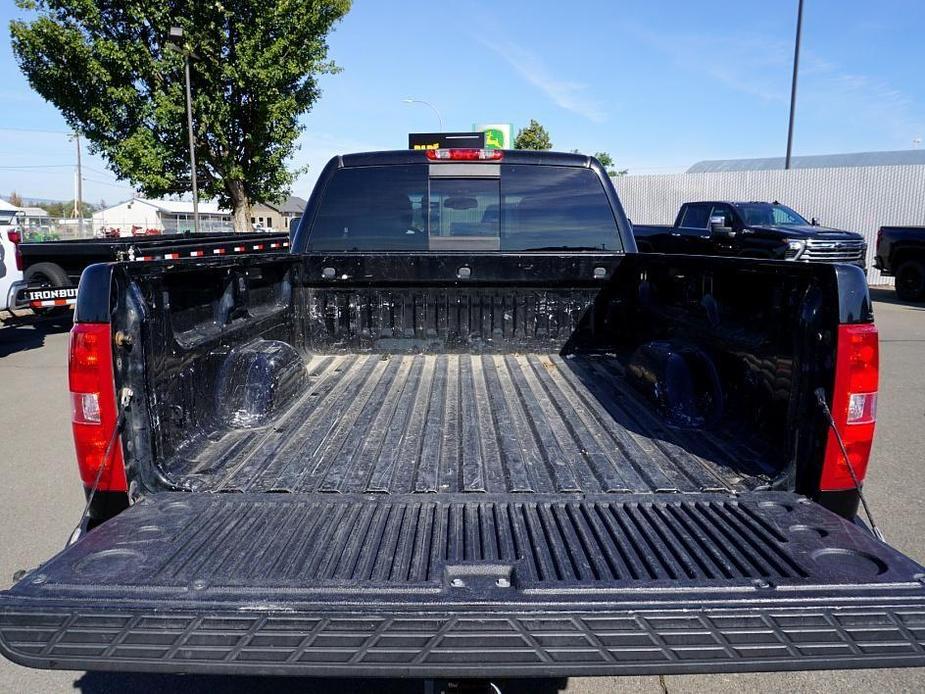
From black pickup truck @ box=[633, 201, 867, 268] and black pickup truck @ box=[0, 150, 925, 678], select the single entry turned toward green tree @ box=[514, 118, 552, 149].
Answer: black pickup truck @ box=[0, 150, 925, 678]

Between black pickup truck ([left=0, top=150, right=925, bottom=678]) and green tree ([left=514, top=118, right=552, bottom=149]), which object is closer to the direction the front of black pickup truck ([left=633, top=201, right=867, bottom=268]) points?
the black pickup truck

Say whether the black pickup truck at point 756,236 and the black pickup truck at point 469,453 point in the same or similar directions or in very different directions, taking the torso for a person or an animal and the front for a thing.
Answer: very different directions

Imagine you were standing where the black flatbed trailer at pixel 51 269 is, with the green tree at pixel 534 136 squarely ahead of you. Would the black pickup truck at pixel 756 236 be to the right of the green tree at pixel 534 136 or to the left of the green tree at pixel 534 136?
right

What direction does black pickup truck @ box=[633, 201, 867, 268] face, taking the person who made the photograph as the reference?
facing the viewer and to the right of the viewer

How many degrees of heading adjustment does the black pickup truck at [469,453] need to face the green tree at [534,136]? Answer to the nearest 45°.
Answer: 0° — it already faces it

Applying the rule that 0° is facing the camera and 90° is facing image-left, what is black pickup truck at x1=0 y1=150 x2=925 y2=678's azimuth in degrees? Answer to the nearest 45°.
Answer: approximately 180°

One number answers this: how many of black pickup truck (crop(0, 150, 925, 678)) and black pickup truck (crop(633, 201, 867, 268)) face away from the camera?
1

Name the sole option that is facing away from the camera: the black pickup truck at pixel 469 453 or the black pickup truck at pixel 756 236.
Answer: the black pickup truck at pixel 469 453

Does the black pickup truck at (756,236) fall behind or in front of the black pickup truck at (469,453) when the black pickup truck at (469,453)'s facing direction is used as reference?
in front

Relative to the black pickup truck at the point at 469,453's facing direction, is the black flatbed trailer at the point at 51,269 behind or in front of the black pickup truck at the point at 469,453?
in front
